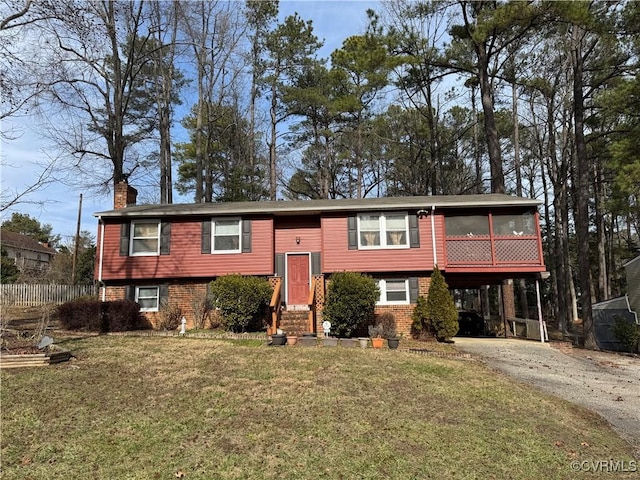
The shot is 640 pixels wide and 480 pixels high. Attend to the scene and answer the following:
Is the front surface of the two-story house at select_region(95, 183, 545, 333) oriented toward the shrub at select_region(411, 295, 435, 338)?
no

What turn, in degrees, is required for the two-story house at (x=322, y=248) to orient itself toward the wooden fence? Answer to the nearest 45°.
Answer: approximately 135° to its right

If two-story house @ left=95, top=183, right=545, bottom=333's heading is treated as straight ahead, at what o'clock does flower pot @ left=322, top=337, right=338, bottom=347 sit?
The flower pot is roughly at 12 o'clock from the two-story house.

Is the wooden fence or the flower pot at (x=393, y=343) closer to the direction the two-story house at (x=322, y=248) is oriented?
the flower pot

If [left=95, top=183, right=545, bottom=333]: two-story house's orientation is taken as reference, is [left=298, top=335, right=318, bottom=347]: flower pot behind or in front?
in front

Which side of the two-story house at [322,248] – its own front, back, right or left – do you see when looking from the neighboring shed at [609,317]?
left

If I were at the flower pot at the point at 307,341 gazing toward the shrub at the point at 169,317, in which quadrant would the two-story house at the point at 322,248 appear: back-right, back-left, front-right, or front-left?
front-right

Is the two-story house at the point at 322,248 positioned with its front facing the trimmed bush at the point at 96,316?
no

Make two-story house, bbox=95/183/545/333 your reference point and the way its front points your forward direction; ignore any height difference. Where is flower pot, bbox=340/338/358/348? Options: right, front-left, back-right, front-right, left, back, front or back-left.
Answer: front

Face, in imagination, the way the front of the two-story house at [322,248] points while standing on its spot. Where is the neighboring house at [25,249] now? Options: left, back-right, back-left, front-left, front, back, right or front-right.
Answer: back-right

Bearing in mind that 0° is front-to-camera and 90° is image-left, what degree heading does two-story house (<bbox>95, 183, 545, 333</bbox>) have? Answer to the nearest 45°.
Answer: approximately 0°

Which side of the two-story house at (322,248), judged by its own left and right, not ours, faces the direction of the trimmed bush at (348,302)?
front

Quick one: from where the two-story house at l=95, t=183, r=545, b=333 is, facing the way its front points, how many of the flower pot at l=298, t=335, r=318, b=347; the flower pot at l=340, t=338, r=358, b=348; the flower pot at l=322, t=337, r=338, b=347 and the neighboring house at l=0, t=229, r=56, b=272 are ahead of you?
3

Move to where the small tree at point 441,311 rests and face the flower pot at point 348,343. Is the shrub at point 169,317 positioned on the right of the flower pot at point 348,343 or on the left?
right
